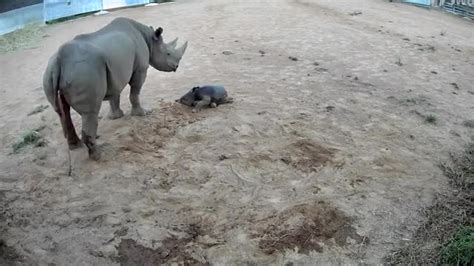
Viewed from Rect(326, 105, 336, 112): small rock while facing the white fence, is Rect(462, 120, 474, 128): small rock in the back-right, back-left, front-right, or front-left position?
back-right

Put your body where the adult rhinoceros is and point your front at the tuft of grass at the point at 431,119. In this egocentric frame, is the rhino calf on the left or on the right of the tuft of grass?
left

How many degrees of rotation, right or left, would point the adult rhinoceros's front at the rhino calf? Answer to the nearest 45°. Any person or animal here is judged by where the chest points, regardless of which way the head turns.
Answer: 0° — it already faces it

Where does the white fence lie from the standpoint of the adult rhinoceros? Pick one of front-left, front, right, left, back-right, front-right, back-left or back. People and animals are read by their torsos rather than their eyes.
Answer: front-left

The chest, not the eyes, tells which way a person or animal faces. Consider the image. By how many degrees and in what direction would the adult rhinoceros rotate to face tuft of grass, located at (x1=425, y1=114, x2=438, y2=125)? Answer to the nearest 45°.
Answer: approximately 45° to its right

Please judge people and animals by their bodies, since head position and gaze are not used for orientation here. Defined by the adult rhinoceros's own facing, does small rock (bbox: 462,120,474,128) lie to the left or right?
on its right

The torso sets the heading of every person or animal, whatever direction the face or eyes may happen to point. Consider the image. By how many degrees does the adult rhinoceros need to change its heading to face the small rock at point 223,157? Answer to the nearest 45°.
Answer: approximately 45° to its right

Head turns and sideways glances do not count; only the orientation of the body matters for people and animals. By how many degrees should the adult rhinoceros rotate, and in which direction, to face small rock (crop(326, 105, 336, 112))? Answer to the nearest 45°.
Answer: approximately 45° to its right

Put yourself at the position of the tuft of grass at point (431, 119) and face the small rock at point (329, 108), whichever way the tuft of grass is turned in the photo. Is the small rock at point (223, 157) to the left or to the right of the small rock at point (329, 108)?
left

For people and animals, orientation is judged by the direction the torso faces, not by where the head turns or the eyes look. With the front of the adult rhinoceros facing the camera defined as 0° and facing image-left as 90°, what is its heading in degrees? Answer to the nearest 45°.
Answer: approximately 225°
